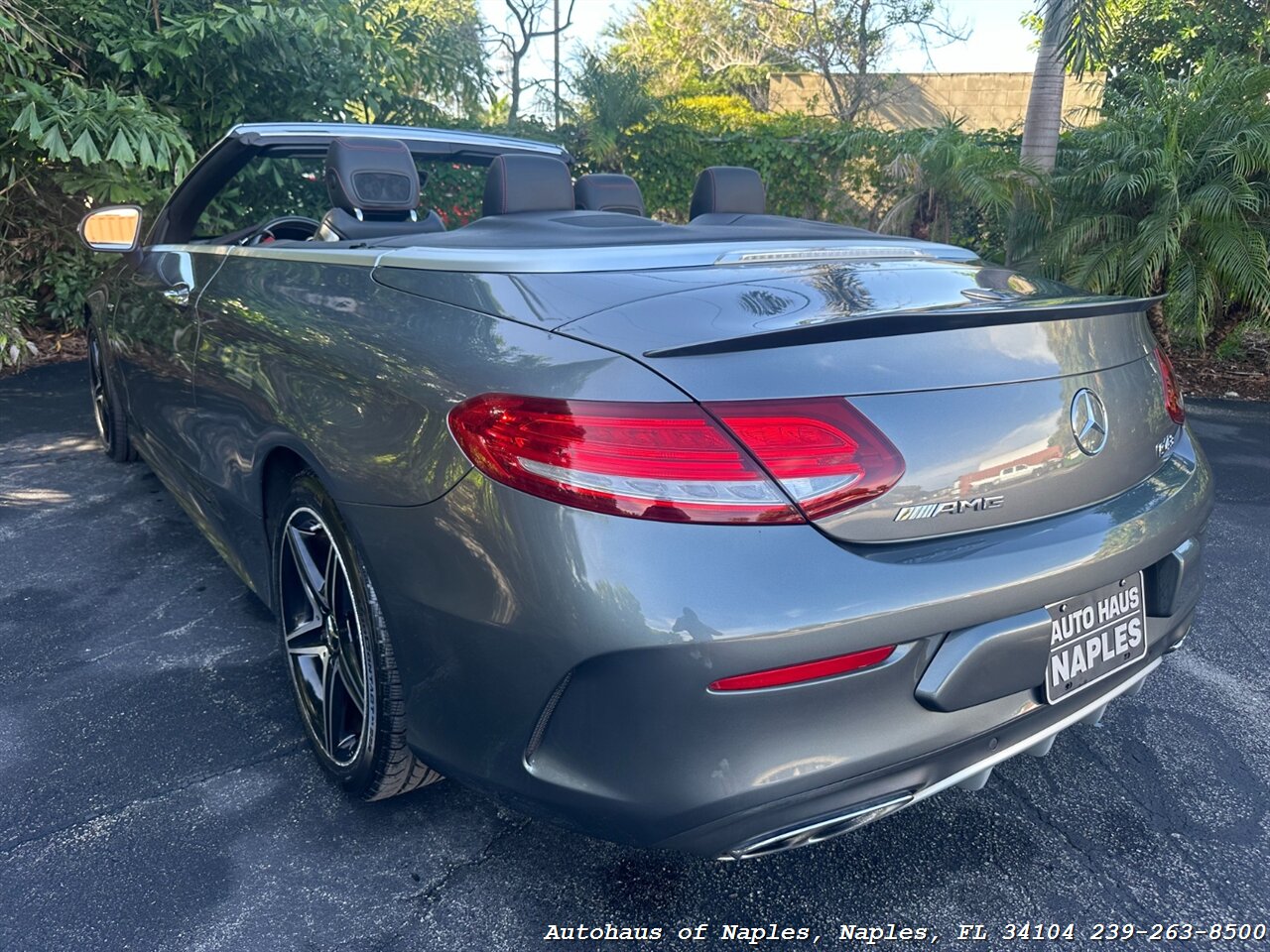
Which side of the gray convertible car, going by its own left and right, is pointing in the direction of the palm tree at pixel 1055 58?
right

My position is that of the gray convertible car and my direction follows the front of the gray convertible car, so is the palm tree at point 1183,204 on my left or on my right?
on my right

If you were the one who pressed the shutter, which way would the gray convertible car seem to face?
facing away from the viewer and to the left of the viewer
